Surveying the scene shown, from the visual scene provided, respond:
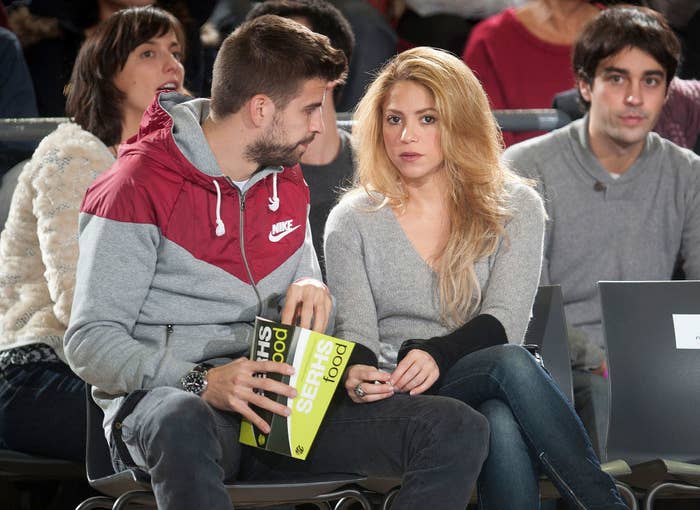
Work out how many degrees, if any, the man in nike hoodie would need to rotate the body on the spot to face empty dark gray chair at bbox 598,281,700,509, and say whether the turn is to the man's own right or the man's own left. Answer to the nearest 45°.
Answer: approximately 45° to the man's own left

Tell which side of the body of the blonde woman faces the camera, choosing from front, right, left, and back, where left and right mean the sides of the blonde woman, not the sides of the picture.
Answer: front

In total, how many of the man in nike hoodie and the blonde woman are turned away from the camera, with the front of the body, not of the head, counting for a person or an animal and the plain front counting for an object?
0

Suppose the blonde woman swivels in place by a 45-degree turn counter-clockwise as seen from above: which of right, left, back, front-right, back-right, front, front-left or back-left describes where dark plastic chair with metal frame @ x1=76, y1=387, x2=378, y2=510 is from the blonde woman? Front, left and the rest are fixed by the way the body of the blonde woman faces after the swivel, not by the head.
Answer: right

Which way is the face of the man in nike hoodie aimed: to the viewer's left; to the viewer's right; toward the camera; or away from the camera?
to the viewer's right

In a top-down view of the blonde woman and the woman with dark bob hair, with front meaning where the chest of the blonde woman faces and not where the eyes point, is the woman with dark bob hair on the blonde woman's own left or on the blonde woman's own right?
on the blonde woman's own right

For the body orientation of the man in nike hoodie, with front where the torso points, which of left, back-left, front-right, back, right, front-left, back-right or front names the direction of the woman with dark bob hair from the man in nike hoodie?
back

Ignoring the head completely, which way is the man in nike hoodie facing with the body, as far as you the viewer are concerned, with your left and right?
facing the viewer and to the right of the viewer

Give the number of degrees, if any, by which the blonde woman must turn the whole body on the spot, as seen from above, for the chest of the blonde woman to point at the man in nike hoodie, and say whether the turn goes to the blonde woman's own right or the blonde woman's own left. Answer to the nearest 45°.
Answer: approximately 45° to the blonde woman's own right

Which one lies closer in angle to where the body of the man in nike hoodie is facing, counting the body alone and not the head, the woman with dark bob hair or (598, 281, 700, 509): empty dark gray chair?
the empty dark gray chair

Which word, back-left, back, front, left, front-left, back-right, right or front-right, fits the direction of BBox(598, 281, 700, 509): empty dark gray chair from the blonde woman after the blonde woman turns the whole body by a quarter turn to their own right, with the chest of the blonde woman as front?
back

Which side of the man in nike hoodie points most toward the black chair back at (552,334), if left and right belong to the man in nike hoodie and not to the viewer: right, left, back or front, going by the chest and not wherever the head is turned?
left
